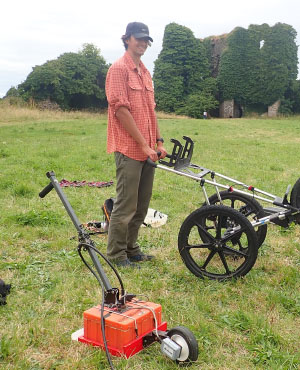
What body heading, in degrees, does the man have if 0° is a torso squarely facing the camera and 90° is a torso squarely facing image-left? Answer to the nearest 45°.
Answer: approximately 315°

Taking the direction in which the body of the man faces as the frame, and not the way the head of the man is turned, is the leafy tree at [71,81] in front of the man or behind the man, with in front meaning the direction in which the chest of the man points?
behind

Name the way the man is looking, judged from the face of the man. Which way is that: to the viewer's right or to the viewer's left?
to the viewer's right

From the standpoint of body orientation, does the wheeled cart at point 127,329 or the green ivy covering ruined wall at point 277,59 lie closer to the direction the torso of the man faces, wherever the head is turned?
the wheeled cart

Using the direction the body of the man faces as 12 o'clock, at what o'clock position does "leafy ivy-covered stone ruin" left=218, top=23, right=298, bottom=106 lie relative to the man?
The leafy ivy-covered stone ruin is roughly at 8 o'clock from the man.

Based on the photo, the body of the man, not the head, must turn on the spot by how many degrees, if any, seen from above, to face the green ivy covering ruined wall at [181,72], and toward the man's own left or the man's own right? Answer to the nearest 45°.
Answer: approximately 135° to the man's own left

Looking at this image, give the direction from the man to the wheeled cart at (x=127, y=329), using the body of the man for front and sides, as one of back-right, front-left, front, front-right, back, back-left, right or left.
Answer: front-right
